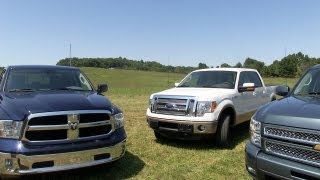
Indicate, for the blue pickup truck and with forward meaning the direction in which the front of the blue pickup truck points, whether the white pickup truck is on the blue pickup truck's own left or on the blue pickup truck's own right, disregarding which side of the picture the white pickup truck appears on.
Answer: on the blue pickup truck's own left

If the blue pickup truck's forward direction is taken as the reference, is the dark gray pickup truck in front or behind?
in front

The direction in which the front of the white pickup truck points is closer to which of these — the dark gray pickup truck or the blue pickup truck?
the blue pickup truck

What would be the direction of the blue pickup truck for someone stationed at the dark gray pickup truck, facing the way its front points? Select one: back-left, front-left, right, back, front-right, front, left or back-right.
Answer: front-right

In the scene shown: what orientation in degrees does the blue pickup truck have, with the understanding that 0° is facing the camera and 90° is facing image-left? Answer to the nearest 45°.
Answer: approximately 315°

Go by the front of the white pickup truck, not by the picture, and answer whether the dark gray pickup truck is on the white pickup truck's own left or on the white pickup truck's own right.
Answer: on the white pickup truck's own left

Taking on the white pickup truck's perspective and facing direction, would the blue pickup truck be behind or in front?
in front

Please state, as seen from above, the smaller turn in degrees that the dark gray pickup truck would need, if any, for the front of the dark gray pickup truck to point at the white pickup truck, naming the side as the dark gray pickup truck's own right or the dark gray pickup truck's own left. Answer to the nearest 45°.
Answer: approximately 90° to the dark gray pickup truck's own right

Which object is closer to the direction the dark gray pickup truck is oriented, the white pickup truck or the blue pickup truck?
the blue pickup truck

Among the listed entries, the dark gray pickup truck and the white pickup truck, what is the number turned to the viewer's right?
0

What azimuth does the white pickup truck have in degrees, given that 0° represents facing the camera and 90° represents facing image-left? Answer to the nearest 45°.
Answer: approximately 45°
